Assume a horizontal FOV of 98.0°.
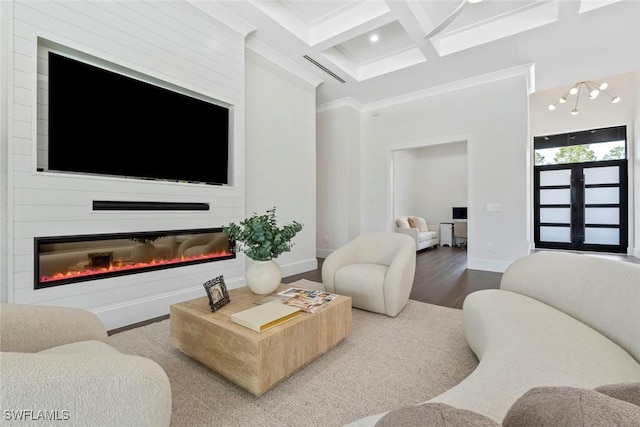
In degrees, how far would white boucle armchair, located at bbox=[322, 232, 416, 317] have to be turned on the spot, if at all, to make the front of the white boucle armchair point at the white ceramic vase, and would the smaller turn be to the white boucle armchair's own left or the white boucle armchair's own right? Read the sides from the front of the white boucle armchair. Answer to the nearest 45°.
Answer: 0° — it already faces it

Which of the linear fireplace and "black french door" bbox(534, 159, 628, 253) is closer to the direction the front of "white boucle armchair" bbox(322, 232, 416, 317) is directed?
the linear fireplace

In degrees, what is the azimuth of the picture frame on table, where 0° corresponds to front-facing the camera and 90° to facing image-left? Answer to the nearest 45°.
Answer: approximately 315°

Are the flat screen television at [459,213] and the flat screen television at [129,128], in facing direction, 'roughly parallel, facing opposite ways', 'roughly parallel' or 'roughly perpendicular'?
roughly perpendicular

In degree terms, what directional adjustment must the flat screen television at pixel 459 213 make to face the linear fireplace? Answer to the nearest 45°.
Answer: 0° — it already faces it

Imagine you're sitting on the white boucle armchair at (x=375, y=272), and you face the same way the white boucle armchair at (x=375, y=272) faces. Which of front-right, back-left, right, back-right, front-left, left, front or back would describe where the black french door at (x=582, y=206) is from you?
back

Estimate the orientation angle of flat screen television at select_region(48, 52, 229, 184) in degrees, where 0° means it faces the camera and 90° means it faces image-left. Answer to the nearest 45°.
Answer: approximately 315°
